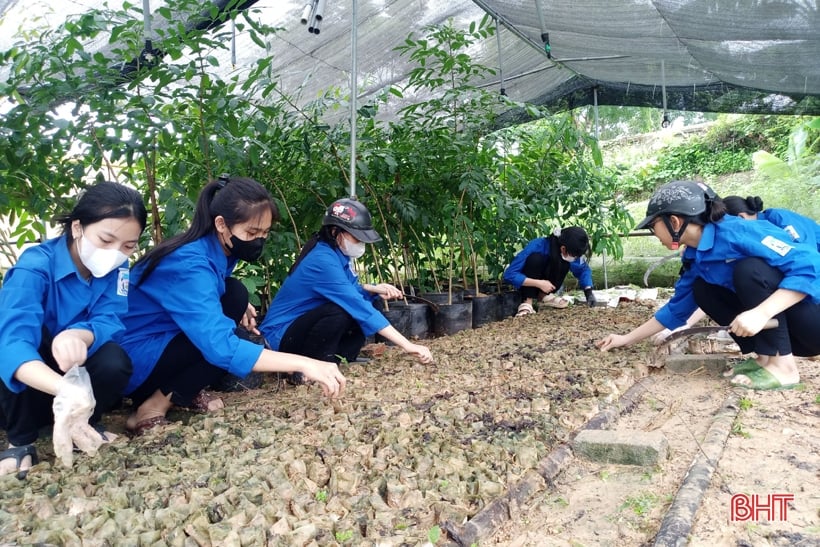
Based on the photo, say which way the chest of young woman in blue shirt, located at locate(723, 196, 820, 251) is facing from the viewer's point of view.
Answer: to the viewer's left

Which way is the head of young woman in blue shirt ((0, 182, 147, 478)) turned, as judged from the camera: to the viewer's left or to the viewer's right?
to the viewer's right

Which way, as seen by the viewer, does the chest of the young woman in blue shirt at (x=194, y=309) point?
to the viewer's right

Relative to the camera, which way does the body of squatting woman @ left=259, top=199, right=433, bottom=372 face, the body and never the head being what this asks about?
to the viewer's right

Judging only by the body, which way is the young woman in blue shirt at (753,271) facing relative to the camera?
to the viewer's left

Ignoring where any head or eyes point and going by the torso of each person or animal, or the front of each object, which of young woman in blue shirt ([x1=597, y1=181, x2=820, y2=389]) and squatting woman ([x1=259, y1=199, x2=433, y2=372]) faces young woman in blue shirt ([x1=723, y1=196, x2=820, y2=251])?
the squatting woman

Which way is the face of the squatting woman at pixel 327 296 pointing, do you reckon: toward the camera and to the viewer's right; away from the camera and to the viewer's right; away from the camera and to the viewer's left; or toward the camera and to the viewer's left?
toward the camera and to the viewer's right

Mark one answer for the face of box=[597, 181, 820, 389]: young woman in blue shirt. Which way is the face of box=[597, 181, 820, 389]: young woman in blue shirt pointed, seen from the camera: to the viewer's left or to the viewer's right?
to the viewer's left

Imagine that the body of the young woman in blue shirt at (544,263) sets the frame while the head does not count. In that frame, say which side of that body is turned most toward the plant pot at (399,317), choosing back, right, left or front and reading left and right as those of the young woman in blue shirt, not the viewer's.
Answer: right
